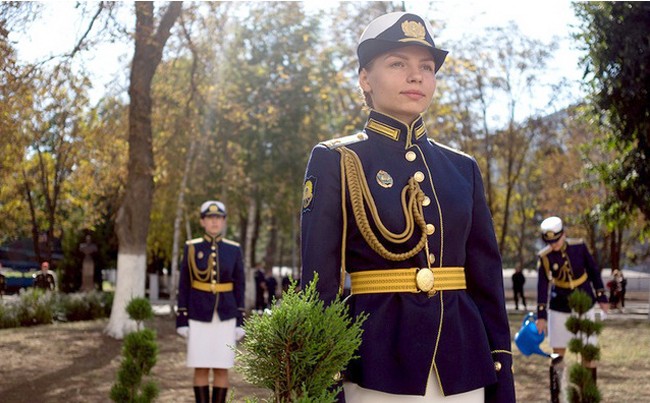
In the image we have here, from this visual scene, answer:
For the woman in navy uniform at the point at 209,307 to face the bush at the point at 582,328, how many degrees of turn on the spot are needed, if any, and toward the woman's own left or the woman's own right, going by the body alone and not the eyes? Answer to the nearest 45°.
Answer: approximately 90° to the woman's own left

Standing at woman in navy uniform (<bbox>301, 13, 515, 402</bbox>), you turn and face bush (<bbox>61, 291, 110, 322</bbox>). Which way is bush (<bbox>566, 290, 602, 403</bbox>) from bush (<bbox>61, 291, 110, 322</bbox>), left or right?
right

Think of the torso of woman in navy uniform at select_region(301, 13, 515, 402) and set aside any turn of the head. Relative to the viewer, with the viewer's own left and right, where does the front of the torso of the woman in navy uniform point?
facing the viewer and to the right of the viewer

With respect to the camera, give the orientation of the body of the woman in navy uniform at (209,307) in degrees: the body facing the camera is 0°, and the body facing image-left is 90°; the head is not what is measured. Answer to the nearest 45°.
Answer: approximately 0°

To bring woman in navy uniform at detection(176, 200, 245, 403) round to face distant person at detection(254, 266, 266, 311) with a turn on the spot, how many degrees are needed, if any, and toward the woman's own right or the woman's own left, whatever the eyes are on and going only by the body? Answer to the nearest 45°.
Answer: approximately 180°

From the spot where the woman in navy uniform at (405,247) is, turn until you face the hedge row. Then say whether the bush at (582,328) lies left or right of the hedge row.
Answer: right
